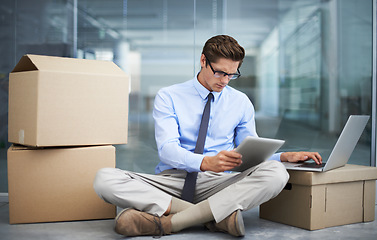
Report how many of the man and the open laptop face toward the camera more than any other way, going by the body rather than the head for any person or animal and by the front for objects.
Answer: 1

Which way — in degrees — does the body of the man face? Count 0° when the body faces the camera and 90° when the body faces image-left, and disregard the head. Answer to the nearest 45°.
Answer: approximately 0°

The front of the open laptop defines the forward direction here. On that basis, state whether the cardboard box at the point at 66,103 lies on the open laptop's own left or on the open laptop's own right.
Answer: on the open laptop's own left

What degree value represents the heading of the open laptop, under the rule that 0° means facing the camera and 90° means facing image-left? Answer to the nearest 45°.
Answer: approximately 135°

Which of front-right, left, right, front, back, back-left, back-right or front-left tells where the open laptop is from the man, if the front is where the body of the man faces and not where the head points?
left
